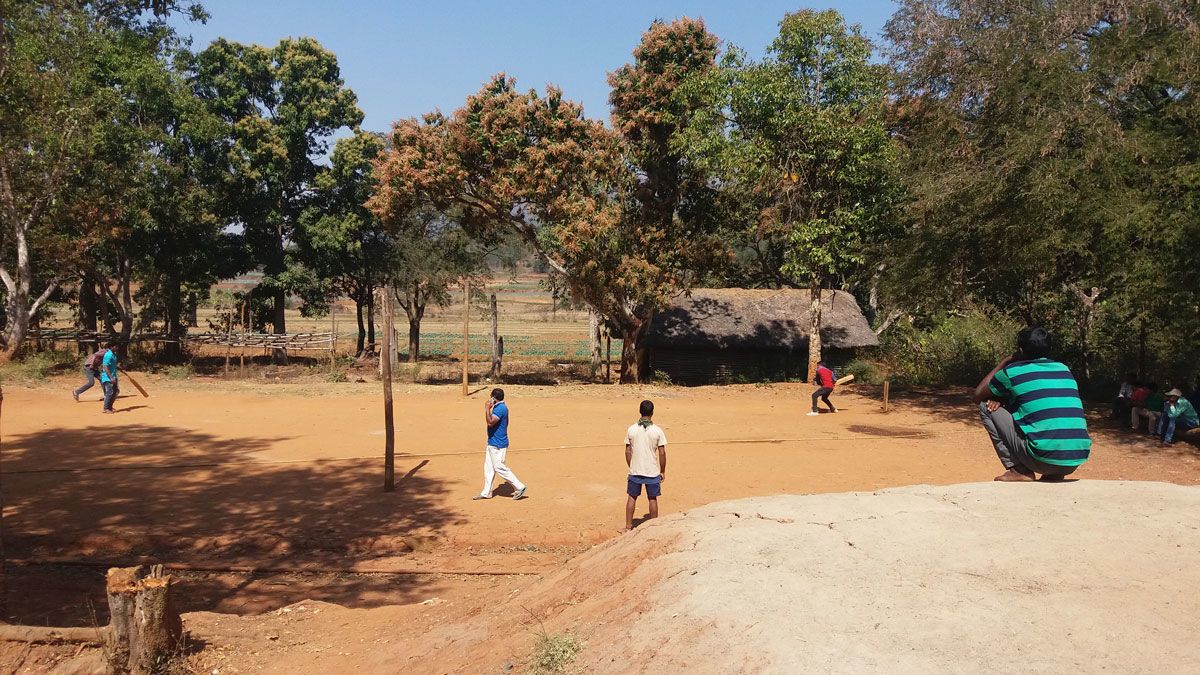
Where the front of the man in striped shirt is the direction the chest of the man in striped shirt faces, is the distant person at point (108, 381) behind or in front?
in front

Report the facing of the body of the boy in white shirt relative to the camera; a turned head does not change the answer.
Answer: away from the camera

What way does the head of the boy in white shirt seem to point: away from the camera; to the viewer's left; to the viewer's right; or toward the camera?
away from the camera

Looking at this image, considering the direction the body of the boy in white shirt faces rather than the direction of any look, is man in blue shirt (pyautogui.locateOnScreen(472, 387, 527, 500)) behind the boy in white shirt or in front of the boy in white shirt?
in front

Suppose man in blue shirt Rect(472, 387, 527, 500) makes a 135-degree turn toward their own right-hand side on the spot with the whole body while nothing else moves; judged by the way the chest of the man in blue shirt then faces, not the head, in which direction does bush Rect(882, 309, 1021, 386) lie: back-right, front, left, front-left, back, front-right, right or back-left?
front

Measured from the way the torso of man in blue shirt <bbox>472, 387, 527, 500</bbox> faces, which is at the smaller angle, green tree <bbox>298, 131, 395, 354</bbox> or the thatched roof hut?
the green tree

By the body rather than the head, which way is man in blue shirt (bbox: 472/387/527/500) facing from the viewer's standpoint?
to the viewer's left

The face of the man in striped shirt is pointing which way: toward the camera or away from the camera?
away from the camera

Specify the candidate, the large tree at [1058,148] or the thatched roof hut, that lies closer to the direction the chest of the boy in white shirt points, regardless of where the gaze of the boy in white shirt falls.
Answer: the thatched roof hut

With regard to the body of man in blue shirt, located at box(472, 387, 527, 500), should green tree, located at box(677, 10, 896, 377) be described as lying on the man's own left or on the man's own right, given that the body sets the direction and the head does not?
on the man's own right
